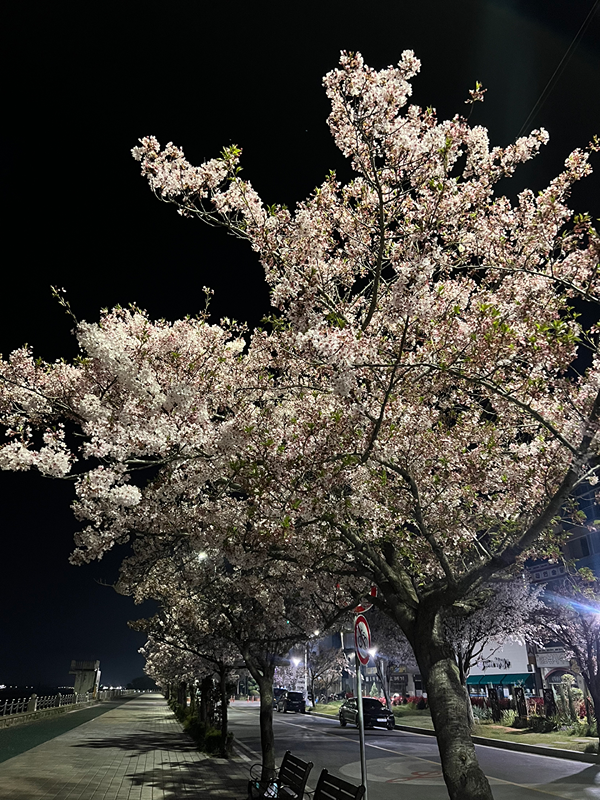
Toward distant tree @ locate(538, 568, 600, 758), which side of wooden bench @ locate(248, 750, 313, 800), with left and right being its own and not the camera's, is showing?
back

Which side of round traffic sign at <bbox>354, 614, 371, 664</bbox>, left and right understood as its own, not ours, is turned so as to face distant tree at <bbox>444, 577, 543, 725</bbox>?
left

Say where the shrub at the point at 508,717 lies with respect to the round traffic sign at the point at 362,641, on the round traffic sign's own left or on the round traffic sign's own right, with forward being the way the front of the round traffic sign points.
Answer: on the round traffic sign's own left

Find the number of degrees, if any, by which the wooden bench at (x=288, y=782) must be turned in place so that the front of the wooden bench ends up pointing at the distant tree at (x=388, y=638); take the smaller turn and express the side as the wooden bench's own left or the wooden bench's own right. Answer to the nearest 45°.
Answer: approximately 135° to the wooden bench's own right

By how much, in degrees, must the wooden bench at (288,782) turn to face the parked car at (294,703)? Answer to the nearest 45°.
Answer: approximately 135° to its right

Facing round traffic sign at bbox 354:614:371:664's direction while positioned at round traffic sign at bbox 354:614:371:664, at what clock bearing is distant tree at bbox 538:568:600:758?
The distant tree is roughly at 10 o'clock from the round traffic sign.

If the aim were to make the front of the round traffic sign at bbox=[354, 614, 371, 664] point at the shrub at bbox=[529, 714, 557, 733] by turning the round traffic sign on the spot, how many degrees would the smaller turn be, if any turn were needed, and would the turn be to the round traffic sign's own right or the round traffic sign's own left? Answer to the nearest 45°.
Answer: approximately 90° to the round traffic sign's own left

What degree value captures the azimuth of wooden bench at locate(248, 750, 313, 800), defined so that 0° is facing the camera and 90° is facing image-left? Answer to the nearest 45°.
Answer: approximately 45°
